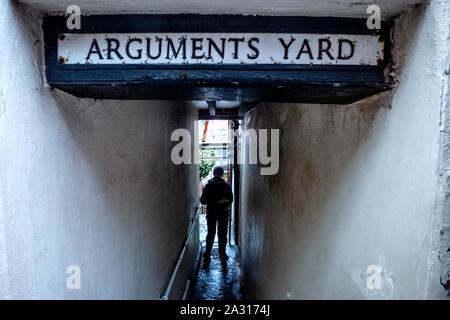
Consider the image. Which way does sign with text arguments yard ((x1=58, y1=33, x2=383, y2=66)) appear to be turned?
toward the camera

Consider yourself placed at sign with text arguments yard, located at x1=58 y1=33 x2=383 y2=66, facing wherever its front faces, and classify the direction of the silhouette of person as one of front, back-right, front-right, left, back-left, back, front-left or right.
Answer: back

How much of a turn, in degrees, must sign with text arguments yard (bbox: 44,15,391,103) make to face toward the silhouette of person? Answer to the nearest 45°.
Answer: approximately 180°
